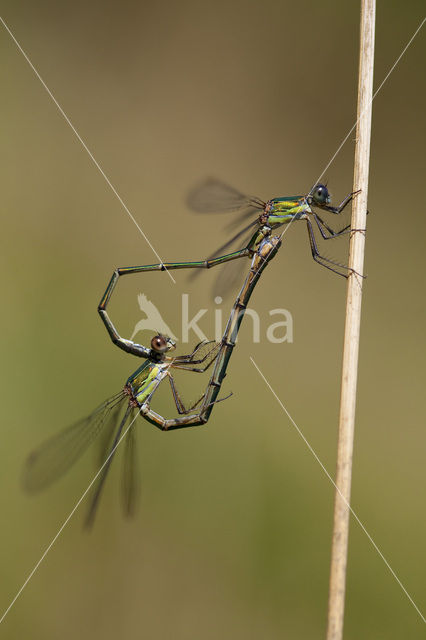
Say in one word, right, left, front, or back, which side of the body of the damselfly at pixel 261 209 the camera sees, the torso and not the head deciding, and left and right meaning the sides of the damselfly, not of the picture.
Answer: right
